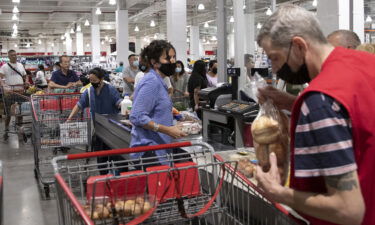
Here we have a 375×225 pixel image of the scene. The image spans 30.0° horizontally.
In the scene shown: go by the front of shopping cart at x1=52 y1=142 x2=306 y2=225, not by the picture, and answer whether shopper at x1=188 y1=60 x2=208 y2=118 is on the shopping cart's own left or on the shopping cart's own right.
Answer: on the shopping cart's own left

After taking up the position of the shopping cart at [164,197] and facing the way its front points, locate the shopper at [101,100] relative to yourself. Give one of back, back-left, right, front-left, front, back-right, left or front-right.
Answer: back-left

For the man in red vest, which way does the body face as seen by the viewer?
to the viewer's left

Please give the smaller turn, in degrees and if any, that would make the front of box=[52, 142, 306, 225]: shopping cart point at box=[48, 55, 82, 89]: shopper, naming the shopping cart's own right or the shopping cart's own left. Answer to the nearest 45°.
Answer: approximately 135° to the shopping cart's own left

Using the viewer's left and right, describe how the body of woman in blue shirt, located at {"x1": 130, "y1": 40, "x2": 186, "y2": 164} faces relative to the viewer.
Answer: facing to the right of the viewer

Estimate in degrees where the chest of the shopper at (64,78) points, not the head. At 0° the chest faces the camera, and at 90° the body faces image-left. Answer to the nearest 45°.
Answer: approximately 0°

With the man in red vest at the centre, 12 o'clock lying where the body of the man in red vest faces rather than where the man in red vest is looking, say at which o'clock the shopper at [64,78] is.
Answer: The shopper is roughly at 2 o'clock from the man in red vest.

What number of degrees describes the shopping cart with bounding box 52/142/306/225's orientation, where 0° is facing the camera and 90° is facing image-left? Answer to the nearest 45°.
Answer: approximately 315°

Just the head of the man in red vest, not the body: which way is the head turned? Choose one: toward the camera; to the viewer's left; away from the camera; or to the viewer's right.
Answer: to the viewer's left

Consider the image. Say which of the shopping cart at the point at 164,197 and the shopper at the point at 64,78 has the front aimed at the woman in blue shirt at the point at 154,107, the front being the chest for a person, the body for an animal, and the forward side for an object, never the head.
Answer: the shopper
